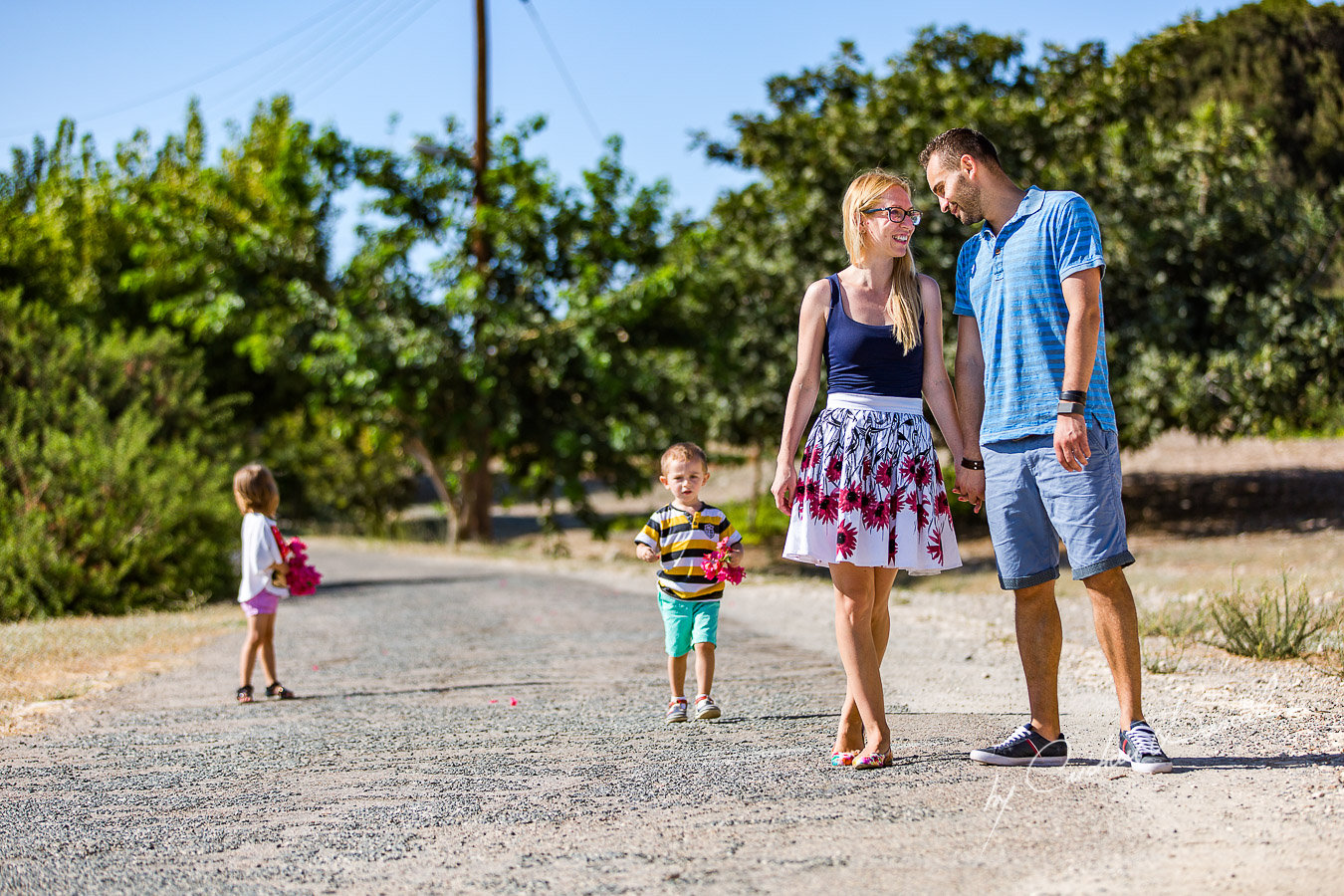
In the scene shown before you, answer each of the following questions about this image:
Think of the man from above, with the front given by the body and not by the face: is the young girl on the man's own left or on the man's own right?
on the man's own right

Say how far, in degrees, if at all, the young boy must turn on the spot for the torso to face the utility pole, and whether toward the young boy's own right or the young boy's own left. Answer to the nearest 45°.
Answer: approximately 180°

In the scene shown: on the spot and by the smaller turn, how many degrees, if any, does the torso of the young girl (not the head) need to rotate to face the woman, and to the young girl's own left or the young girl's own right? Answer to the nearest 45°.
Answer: approximately 45° to the young girl's own right

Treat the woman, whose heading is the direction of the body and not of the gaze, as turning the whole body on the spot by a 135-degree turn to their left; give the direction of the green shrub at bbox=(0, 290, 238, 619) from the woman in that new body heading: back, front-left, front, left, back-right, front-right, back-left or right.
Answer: left

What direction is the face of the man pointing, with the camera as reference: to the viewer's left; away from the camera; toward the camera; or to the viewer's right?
to the viewer's left

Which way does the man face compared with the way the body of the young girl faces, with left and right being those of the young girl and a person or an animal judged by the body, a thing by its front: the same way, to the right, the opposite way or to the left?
the opposite way

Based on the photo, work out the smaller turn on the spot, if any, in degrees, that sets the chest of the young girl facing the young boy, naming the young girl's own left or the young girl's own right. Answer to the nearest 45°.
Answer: approximately 45° to the young girl's own right

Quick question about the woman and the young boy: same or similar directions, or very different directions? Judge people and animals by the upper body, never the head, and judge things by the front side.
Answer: same or similar directions

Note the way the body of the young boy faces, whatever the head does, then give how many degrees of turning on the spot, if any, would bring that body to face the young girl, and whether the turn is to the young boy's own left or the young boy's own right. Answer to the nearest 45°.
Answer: approximately 135° to the young boy's own right

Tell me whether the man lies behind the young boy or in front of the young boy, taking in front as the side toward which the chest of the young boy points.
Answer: in front

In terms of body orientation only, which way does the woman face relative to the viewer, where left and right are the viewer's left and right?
facing the viewer

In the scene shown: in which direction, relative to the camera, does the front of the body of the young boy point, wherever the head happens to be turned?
toward the camera

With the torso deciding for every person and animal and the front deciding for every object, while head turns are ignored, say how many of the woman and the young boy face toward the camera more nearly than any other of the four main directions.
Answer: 2

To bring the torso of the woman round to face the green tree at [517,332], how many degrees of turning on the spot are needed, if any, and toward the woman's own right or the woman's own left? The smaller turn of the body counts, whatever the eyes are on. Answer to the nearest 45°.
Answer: approximately 180°
